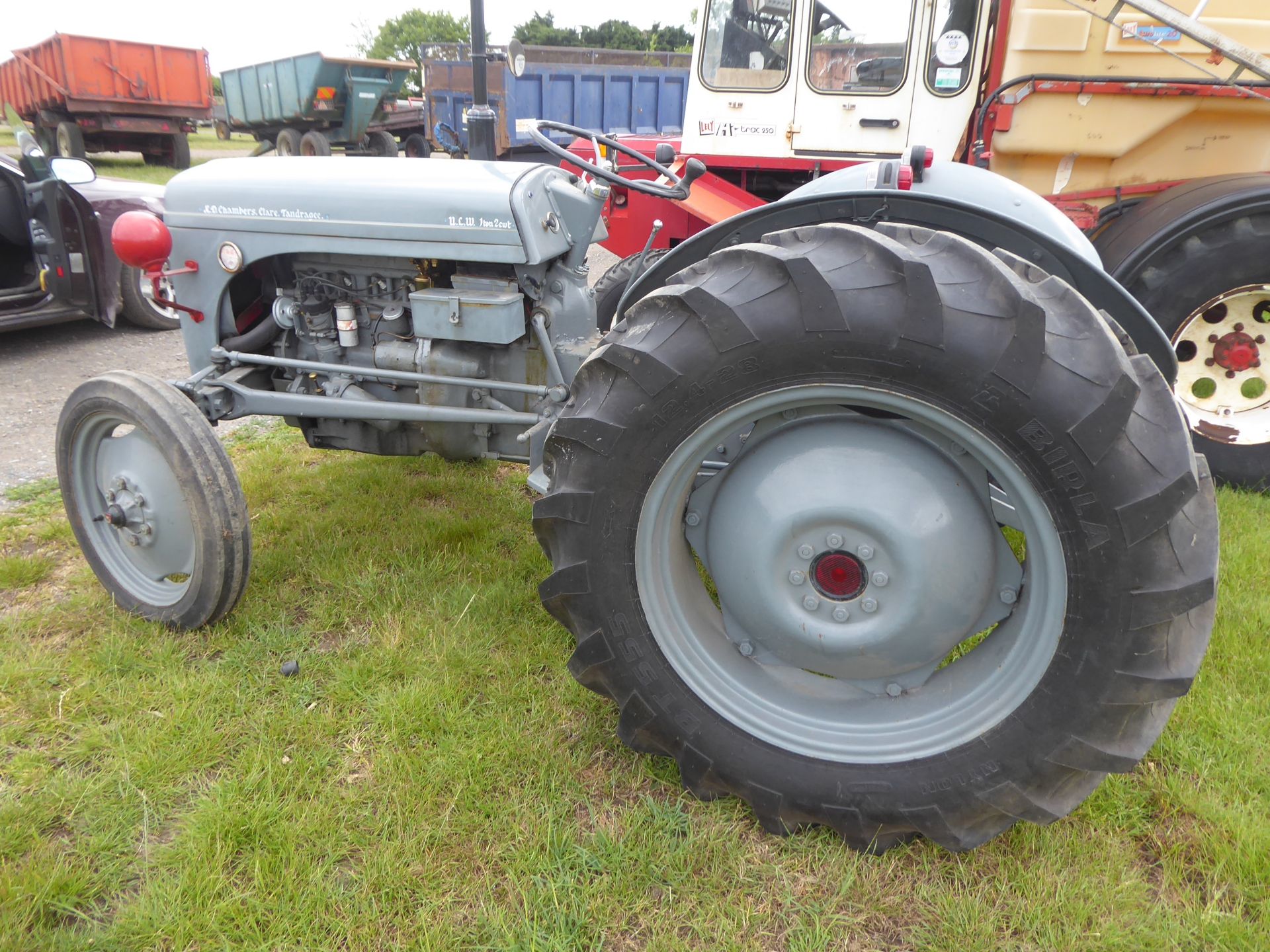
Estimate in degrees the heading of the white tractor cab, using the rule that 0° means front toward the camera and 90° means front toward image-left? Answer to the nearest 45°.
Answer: approximately 90°

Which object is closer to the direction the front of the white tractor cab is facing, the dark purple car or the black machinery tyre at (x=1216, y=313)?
the dark purple car

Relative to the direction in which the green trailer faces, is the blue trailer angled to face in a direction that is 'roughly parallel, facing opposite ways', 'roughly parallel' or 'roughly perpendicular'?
roughly perpendicular

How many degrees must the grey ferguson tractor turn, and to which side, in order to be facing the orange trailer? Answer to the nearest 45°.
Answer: approximately 45° to its right

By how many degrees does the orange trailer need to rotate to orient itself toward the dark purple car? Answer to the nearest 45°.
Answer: approximately 135° to its left

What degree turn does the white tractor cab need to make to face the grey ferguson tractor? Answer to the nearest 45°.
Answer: approximately 90° to its left

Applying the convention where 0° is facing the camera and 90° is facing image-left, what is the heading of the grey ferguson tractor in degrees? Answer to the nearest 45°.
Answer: approximately 90°
